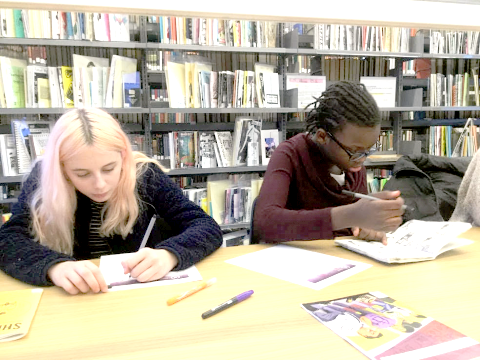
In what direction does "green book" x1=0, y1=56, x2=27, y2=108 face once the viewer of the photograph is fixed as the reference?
facing the viewer and to the right of the viewer

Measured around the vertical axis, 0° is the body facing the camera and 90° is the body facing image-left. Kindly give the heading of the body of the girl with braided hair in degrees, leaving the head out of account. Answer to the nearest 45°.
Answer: approximately 315°

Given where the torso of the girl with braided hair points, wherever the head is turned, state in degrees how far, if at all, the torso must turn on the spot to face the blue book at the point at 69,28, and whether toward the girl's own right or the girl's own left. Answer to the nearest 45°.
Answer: approximately 180°

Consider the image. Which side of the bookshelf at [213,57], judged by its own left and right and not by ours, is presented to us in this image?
front

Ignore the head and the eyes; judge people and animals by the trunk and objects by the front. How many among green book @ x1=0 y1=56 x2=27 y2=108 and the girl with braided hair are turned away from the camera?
0

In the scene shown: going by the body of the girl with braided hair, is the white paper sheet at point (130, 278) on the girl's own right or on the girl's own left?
on the girl's own right

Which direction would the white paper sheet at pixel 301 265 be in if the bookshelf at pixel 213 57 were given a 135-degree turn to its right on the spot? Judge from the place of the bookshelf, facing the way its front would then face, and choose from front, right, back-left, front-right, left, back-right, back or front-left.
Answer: back-left

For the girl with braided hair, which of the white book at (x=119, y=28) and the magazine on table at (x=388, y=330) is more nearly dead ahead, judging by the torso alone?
the magazine on table

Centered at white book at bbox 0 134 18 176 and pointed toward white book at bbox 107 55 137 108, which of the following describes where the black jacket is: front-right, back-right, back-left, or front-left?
front-right

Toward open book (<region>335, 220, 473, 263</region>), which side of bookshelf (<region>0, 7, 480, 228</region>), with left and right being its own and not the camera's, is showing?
front

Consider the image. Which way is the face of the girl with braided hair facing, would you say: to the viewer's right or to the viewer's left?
to the viewer's right
